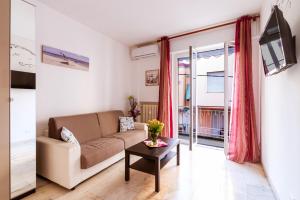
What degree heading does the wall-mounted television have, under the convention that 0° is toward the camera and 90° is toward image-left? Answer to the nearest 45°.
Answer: approximately 45°

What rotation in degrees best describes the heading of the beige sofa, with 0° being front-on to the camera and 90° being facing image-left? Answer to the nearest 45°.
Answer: approximately 315°

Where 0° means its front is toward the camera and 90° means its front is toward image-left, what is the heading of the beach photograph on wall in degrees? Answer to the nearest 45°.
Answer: approximately 315°

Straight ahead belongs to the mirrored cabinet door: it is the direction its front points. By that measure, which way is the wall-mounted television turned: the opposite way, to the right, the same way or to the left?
the opposite way

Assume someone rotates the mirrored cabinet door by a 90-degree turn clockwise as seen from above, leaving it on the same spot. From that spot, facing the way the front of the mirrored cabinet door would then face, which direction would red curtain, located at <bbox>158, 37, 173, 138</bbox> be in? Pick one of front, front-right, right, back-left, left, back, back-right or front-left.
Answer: back-left

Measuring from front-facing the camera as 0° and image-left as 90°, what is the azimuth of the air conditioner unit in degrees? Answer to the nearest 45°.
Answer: approximately 45°
